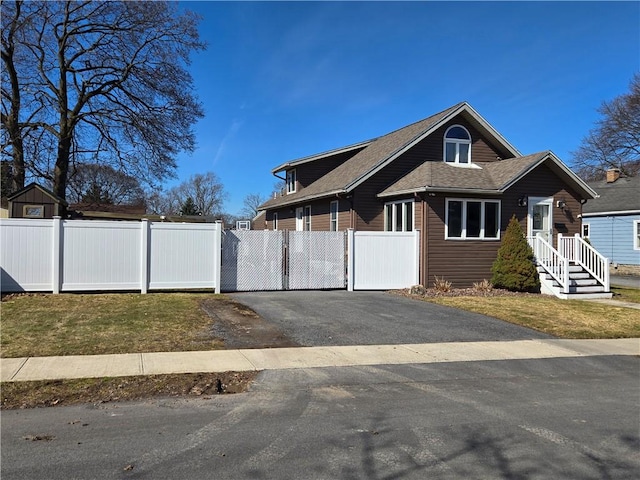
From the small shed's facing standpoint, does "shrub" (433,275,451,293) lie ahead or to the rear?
ahead

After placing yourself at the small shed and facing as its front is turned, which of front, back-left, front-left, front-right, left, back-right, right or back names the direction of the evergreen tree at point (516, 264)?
front-left

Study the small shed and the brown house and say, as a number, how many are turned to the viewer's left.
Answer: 0

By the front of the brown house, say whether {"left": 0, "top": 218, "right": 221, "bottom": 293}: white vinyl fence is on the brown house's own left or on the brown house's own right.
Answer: on the brown house's own right

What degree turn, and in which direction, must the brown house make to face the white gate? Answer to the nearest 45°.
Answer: approximately 90° to its right

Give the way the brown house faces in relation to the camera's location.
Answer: facing the viewer and to the right of the viewer

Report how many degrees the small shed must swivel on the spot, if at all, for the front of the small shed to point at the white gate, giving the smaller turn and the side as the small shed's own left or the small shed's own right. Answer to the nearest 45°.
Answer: approximately 45° to the small shed's own left

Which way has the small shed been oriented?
toward the camera

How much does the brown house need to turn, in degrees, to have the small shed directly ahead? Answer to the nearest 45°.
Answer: approximately 135° to its right

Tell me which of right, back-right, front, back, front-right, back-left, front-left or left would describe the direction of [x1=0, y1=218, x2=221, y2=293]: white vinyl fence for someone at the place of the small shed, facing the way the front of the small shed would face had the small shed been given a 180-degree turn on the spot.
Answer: back
